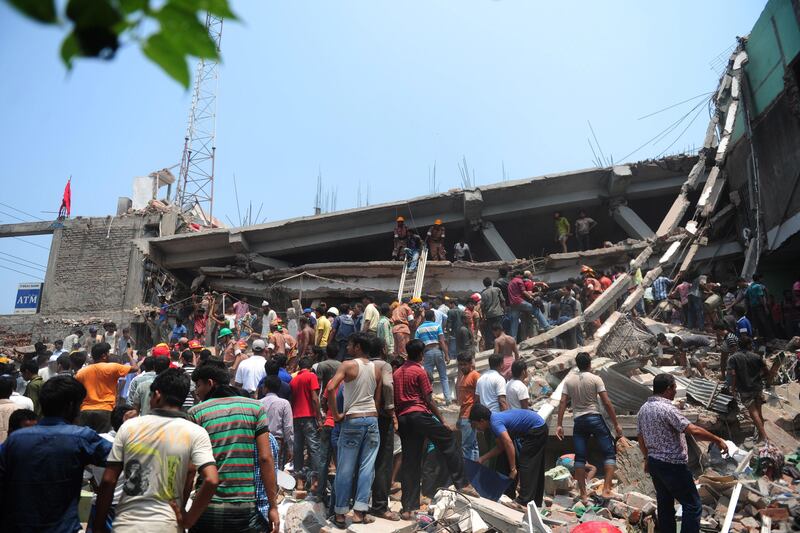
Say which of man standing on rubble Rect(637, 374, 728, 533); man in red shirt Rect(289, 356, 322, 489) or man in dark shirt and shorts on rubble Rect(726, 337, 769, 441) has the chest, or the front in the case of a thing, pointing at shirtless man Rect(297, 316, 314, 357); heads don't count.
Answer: the man in red shirt

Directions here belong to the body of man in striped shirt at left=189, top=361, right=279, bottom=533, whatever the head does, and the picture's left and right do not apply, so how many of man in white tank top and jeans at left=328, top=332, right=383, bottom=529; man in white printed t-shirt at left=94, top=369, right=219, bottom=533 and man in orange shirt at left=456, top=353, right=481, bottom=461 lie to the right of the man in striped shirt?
2

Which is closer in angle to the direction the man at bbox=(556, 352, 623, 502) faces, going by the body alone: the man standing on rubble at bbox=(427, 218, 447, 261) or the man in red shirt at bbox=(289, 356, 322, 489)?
the man standing on rubble

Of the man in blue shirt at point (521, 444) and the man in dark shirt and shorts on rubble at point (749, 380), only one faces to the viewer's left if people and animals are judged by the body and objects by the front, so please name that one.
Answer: the man in blue shirt

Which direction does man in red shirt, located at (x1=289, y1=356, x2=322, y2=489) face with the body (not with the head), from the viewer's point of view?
away from the camera

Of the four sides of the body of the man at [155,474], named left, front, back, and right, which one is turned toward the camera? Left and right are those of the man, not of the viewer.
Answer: back

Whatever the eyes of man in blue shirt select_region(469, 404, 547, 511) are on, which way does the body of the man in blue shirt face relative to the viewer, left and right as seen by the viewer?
facing to the left of the viewer

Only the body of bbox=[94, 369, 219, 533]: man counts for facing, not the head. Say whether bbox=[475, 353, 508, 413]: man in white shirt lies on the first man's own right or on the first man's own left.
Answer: on the first man's own right

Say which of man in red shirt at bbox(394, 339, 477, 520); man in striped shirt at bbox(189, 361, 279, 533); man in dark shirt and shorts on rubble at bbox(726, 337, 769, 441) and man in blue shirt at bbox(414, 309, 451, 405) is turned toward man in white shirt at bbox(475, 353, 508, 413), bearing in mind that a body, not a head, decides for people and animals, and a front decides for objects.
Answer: the man in red shirt

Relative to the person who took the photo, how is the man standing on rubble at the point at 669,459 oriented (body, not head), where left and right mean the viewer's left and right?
facing away from the viewer and to the right of the viewer

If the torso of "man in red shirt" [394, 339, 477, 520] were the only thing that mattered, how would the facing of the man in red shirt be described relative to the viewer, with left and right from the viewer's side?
facing away from the viewer and to the right of the viewer
